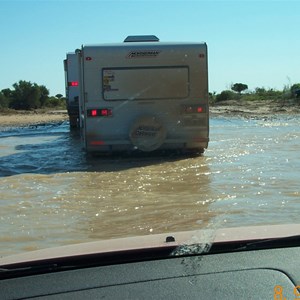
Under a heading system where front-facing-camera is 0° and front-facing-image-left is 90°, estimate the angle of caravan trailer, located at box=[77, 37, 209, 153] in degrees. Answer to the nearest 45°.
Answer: approximately 180°

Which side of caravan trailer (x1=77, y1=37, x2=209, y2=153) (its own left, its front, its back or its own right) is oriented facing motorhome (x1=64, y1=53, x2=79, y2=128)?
front
